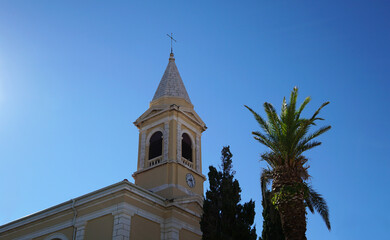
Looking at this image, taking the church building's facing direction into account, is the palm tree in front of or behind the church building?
in front

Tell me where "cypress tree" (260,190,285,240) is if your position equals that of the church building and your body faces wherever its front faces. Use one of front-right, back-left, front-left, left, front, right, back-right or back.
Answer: front

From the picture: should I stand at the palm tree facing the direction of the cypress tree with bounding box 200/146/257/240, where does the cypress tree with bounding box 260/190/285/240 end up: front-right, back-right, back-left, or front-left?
front-right

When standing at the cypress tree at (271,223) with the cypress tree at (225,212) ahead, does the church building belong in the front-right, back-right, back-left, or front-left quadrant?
front-right

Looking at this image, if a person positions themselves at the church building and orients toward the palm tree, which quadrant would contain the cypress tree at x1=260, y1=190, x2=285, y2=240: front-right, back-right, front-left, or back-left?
front-left

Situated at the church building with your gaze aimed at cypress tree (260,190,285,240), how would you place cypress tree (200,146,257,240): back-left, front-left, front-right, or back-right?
front-right
